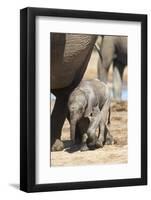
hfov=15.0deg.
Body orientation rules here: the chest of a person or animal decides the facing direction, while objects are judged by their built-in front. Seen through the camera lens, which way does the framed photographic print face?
facing the viewer and to the right of the viewer
